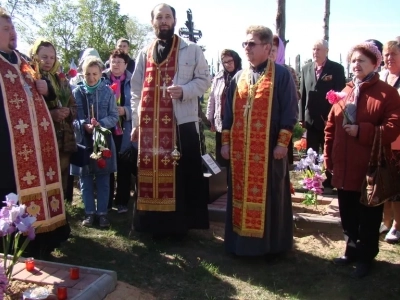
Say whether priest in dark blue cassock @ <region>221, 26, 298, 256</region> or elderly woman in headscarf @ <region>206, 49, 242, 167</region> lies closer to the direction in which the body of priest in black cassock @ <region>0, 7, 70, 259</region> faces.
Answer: the priest in dark blue cassock

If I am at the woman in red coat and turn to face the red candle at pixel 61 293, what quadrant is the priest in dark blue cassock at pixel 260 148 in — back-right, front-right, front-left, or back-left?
front-right

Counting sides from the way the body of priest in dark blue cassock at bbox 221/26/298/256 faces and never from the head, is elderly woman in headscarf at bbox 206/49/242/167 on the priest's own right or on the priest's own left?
on the priest's own right

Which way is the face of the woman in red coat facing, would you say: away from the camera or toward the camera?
toward the camera

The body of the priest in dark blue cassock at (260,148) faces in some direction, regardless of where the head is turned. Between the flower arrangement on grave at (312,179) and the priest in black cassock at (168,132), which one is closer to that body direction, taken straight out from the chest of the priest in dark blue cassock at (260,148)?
the priest in black cassock

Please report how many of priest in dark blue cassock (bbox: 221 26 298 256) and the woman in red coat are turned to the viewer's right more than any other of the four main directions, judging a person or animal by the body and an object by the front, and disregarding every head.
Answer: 0

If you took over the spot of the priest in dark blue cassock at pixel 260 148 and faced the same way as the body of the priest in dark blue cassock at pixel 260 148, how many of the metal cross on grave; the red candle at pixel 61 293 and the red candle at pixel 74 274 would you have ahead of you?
2

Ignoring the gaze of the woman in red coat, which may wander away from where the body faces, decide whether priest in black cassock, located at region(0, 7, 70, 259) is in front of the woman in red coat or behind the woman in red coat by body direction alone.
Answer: in front

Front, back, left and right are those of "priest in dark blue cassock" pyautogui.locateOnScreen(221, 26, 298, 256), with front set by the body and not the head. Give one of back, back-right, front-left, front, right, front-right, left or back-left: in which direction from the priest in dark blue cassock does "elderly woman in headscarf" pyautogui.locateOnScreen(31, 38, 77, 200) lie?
front-right

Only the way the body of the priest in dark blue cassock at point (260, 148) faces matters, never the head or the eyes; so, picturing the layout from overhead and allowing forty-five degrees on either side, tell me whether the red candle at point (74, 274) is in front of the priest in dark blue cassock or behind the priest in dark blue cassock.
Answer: in front

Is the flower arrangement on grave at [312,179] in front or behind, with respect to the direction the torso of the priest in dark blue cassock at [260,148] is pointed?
behind

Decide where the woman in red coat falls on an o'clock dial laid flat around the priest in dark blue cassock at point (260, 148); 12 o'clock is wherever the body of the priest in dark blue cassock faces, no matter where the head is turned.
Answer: The woman in red coat is roughly at 8 o'clock from the priest in dark blue cassock.

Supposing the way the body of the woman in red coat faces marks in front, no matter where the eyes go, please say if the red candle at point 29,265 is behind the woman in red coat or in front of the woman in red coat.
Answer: in front

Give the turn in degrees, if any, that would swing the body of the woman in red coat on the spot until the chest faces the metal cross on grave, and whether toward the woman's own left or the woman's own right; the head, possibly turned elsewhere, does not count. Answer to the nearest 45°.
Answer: approximately 90° to the woman's own right

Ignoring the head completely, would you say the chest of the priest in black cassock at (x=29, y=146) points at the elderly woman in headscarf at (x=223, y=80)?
no

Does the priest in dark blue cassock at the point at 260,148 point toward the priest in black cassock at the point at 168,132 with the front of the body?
no
